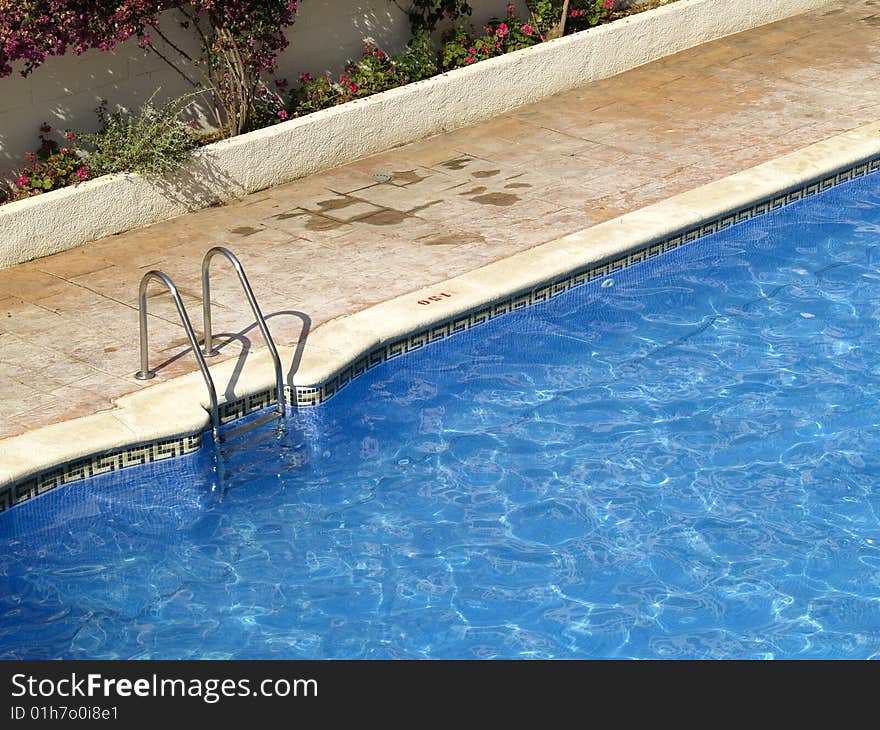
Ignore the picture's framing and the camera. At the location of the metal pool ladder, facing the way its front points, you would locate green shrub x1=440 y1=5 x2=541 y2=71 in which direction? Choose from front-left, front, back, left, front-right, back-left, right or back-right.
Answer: left

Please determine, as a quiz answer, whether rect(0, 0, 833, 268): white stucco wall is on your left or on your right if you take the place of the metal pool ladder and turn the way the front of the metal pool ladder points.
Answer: on your left

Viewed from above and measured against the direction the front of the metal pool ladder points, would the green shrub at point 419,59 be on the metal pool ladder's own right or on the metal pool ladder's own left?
on the metal pool ladder's own left

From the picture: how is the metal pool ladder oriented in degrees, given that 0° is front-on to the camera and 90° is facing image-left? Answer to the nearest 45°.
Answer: approximately 315°

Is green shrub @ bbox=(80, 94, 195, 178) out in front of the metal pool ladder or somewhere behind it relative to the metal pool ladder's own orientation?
behind
